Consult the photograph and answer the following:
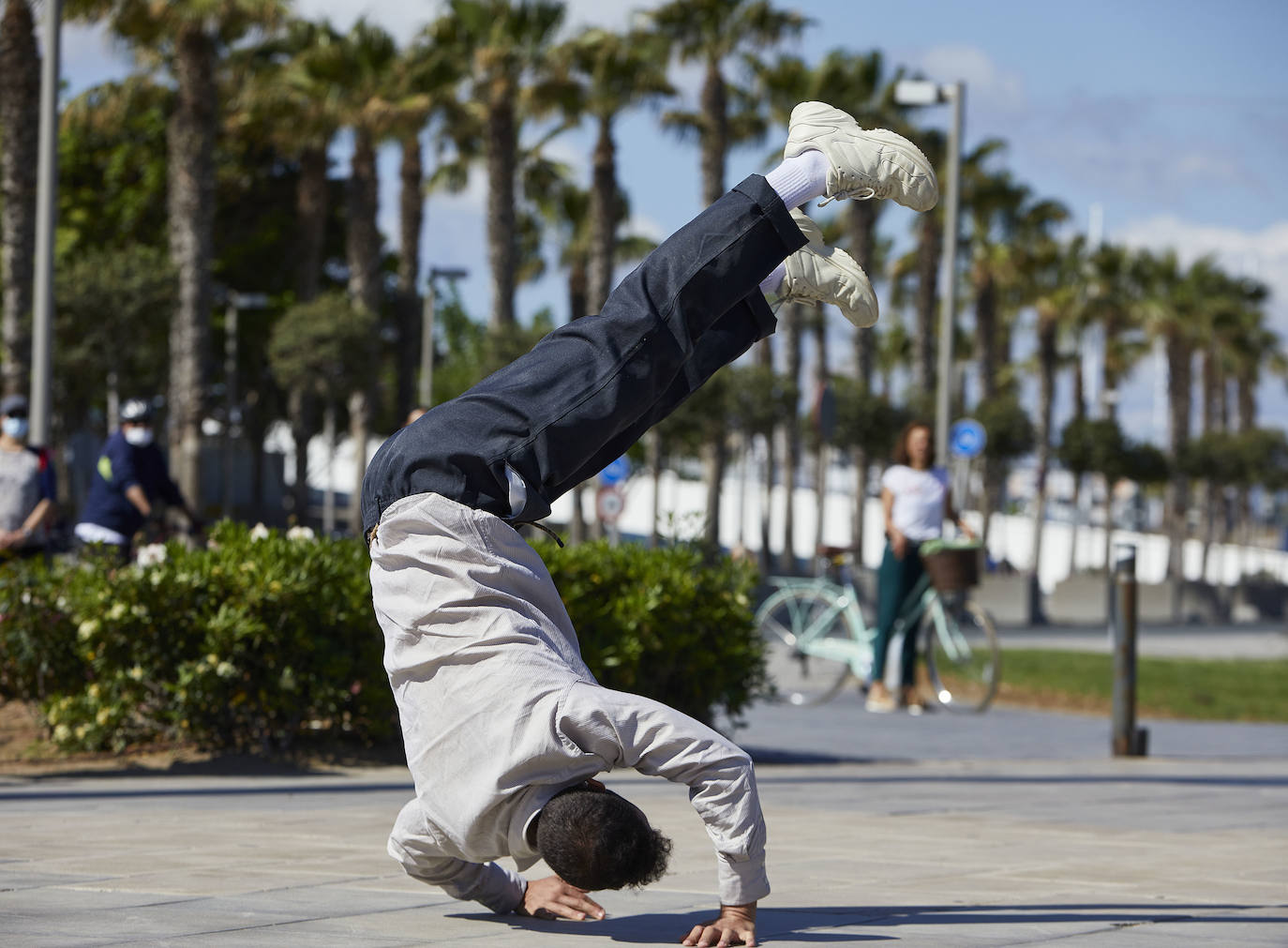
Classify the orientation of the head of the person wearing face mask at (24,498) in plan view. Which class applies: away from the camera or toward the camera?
toward the camera

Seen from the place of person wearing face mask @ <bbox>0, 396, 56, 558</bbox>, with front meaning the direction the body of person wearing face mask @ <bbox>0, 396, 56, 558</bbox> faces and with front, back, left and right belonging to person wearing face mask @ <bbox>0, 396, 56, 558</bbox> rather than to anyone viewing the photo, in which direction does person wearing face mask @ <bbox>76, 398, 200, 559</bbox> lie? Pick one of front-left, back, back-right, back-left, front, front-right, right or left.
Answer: back-left

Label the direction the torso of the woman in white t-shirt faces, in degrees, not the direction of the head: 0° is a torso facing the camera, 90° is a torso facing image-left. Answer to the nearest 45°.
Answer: approximately 315°

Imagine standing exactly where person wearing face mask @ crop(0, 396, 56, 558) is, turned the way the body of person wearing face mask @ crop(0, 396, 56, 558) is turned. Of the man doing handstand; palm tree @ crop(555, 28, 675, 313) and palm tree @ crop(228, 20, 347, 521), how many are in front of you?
1

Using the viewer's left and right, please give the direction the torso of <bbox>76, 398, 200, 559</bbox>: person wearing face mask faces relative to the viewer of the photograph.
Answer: facing the viewer and to the right of the viewer

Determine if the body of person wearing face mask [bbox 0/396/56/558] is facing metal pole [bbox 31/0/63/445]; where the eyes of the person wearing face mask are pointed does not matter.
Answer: no

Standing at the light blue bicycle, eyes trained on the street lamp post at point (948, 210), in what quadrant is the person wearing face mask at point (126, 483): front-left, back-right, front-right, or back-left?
back-left

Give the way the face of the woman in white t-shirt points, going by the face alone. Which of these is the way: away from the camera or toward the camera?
toward the camera

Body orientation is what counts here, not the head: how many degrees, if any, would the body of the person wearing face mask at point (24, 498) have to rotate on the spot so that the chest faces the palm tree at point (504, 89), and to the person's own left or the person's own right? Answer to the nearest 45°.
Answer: approximately 180°

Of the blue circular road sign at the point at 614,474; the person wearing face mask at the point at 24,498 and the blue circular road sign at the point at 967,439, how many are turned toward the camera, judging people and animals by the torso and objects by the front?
3

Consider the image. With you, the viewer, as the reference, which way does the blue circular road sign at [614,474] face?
facing the viewer

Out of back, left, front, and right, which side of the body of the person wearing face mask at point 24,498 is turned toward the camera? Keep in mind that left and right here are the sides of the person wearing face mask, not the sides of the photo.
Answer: front
